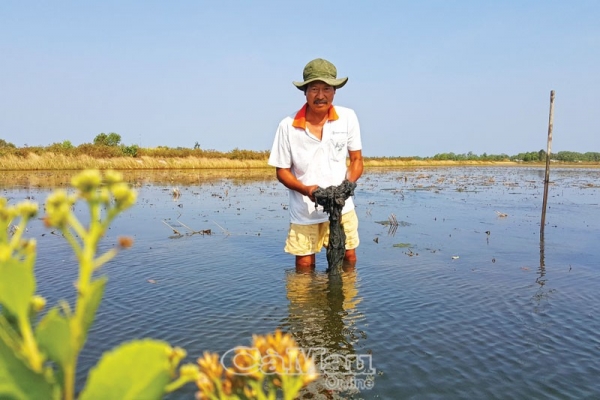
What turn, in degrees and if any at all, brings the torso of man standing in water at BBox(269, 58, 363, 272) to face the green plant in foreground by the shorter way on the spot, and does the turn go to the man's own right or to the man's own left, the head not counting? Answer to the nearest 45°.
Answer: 0° — they already face it

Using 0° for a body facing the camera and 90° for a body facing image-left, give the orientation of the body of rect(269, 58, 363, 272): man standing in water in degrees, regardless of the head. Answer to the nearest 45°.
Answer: approximately 0°
